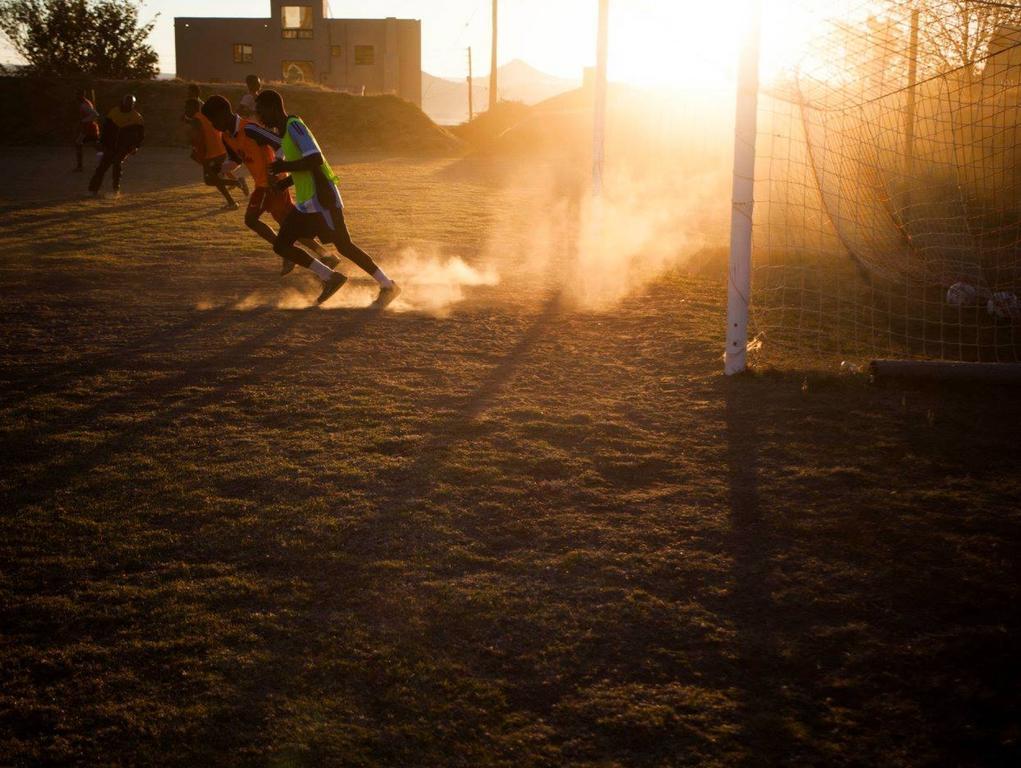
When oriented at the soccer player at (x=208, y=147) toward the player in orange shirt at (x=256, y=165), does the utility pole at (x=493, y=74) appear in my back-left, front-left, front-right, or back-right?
back-left

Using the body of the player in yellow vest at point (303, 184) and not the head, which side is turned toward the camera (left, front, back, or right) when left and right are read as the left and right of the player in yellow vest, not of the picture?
left

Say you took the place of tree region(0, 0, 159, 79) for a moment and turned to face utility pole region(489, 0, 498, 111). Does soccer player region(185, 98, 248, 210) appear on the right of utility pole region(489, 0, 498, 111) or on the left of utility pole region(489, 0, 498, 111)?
right

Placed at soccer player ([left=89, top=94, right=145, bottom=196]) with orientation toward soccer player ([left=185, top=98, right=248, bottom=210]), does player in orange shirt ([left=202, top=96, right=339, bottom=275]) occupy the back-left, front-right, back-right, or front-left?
front-right

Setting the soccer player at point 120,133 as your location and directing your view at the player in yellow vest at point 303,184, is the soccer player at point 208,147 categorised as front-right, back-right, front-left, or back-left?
front-left

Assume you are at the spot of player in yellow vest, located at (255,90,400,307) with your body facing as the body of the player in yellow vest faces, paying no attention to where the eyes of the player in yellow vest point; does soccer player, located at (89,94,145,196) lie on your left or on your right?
on your right
